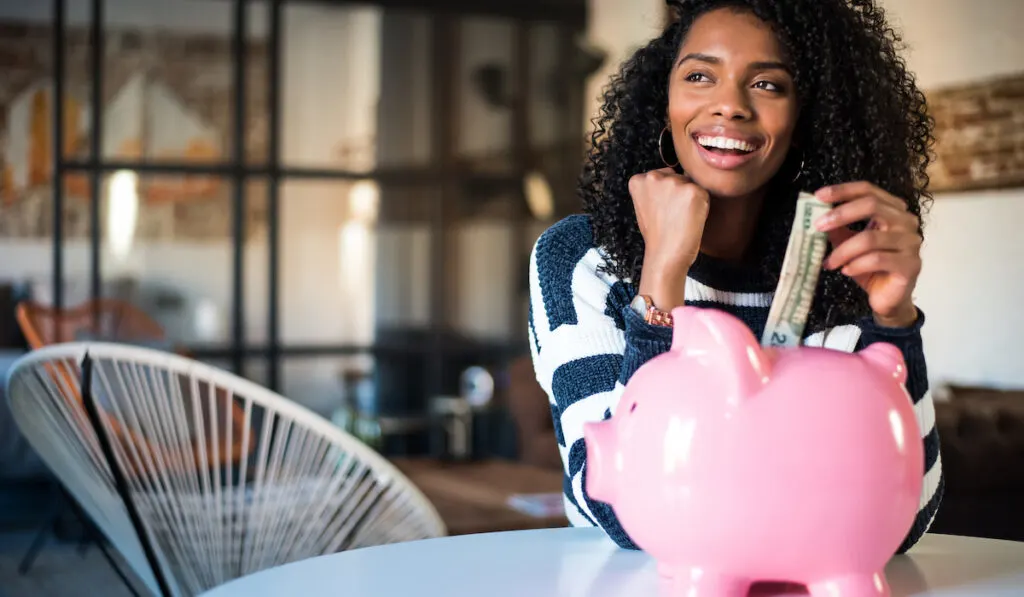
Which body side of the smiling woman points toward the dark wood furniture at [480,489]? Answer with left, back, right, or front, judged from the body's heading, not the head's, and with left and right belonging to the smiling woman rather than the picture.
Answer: back

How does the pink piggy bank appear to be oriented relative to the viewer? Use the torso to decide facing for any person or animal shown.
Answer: to the viewer's left

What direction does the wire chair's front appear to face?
to the viewer's right

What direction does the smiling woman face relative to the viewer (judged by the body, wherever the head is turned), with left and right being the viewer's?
facing the viewer

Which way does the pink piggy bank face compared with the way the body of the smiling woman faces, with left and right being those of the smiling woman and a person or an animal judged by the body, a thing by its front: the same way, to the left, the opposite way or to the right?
to the right

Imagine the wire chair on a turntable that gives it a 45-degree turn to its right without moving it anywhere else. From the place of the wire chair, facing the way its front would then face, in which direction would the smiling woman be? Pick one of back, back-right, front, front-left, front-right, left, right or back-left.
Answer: front

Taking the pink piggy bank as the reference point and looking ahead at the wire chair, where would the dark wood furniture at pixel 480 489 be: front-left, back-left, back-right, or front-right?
front-right
